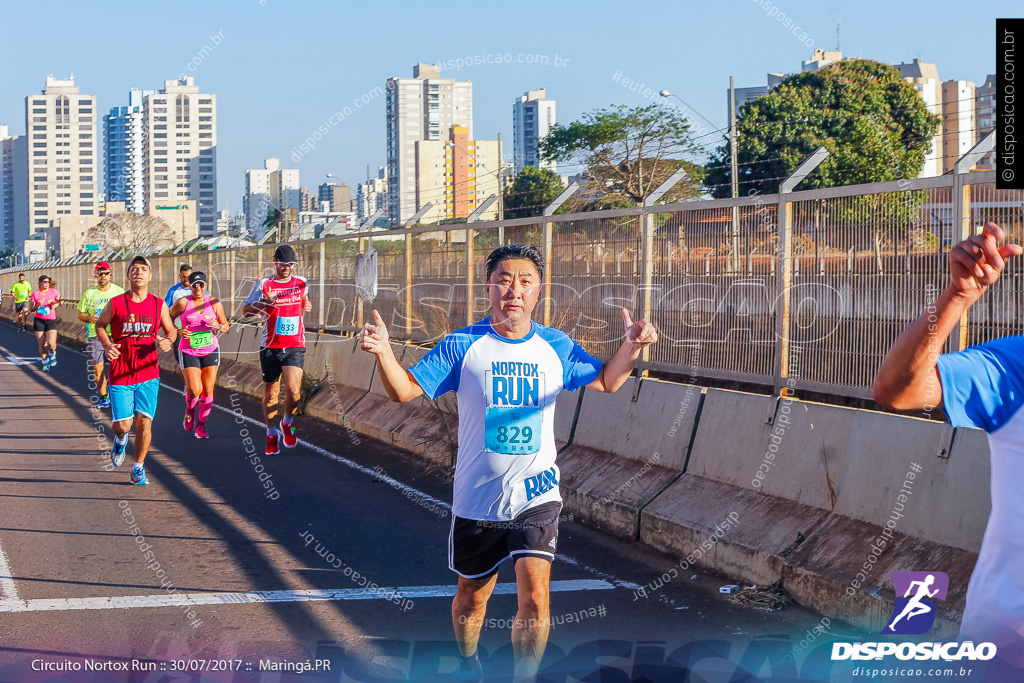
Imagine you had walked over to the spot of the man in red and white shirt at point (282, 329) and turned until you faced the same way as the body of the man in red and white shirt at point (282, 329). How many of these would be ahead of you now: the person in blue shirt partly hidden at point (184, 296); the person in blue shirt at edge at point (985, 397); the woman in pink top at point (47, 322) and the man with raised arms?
2

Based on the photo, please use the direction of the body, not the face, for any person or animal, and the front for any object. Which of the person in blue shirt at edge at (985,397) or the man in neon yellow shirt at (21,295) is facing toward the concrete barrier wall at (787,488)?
the man in neon yellow shirt

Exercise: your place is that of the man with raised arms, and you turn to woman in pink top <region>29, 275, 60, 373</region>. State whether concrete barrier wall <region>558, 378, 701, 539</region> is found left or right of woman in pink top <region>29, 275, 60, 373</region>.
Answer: right

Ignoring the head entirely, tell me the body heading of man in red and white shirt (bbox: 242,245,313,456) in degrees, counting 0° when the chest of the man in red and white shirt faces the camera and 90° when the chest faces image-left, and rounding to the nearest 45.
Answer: approximately 0°

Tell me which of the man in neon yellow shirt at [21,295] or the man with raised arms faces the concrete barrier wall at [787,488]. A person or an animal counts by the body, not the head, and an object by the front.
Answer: the man in neon yellow shirt

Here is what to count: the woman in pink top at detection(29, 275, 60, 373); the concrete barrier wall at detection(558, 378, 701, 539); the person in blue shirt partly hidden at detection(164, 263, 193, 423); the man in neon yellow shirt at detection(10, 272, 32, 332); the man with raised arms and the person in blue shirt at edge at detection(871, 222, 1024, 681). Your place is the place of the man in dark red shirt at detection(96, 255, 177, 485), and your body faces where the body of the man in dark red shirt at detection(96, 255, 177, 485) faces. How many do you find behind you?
3
